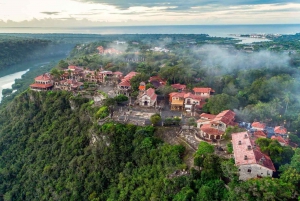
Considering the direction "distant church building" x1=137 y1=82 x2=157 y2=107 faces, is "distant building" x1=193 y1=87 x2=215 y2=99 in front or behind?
behind

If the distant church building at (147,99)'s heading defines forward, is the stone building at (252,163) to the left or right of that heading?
on its left

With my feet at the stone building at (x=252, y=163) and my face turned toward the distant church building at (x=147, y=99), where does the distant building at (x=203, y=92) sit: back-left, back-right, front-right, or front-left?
front-right

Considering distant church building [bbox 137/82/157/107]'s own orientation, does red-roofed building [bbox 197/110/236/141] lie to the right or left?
on its left

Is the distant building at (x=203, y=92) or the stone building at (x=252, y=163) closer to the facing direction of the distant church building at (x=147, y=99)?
the stone building

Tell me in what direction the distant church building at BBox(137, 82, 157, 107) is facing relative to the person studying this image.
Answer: facing the viewer and to the left of the viewer

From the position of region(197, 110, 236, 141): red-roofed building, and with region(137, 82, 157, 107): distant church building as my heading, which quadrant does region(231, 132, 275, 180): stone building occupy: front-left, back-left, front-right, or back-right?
back-left
